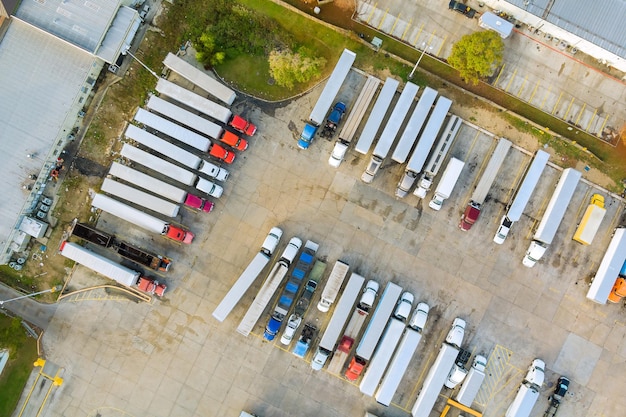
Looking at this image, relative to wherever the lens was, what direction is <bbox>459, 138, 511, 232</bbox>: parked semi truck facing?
facing the viewer and to the left of the viewer

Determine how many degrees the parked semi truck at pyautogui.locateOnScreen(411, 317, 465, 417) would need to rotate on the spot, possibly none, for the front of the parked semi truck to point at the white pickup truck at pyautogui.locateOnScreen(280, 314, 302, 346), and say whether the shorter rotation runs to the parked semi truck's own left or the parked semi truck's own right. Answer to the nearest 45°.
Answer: approximately 135° to the parked semi truck's own left

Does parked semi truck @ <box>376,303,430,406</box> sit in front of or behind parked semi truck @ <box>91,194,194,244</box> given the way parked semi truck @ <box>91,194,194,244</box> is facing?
in front

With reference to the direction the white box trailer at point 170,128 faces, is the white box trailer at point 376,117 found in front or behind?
in front

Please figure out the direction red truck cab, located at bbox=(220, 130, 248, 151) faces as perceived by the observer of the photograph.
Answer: facing the viewer and to the right of the viewer

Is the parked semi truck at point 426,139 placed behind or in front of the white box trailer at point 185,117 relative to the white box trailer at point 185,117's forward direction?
in front
